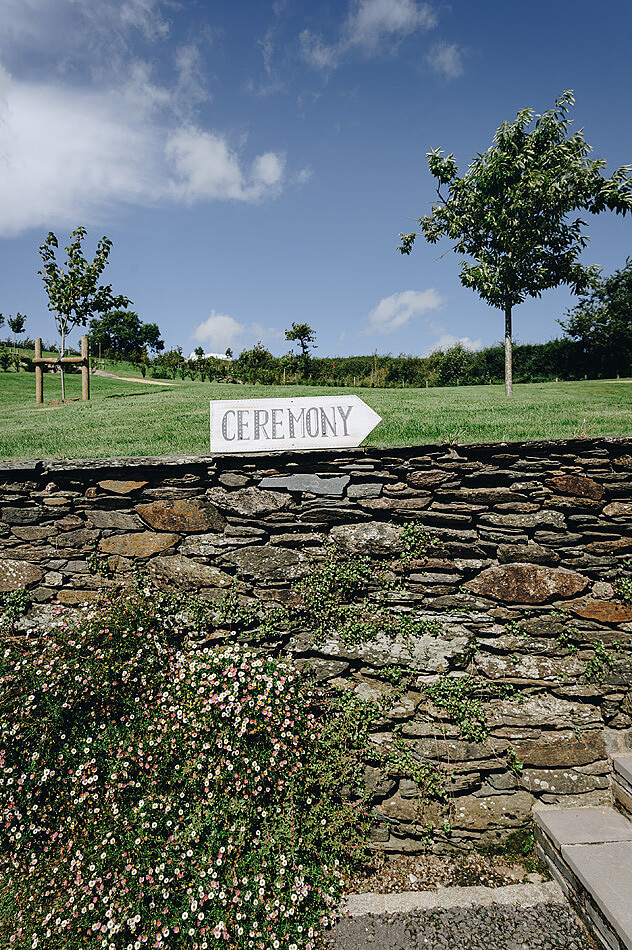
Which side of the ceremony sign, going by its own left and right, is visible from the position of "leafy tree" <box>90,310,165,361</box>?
back

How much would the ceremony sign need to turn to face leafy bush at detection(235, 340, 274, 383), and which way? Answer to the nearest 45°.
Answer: approximately 180°

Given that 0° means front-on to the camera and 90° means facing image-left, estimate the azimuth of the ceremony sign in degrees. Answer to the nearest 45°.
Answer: approximately 0°

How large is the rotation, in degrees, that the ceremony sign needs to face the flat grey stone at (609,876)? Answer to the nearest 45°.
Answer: approximately 45° to its left

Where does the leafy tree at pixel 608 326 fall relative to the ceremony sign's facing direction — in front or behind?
behind

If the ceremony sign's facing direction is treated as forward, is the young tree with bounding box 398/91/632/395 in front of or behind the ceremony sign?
behind
